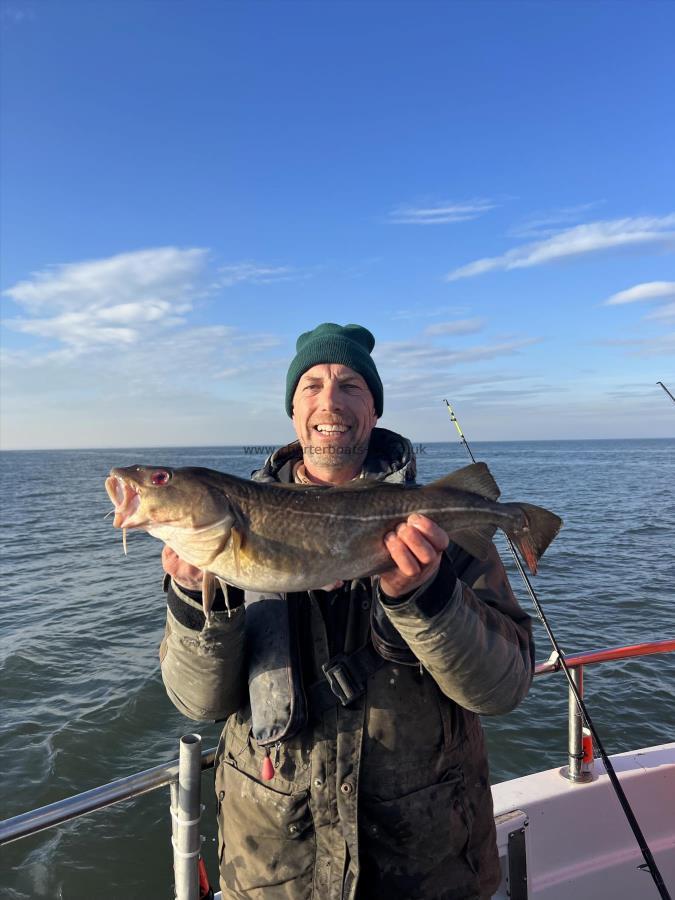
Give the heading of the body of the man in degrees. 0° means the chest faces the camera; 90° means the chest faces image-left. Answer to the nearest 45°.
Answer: approximately 0°

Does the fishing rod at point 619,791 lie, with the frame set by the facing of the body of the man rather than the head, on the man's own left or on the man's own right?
on the man's own left

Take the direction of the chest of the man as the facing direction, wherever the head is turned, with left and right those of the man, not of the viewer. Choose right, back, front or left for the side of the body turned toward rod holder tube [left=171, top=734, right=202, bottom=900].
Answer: right

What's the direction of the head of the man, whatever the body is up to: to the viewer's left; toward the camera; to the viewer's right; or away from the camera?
toward the camera
